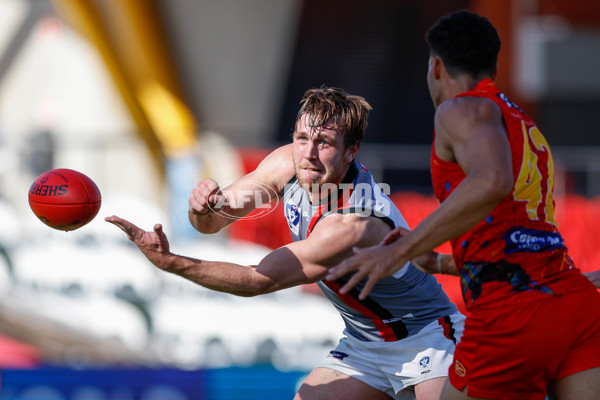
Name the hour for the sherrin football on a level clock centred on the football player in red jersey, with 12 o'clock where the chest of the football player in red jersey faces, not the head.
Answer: The sherrin football is roughly at 11 o'clock from the football player in red jersey.

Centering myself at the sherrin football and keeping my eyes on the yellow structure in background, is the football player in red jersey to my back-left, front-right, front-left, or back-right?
back-right

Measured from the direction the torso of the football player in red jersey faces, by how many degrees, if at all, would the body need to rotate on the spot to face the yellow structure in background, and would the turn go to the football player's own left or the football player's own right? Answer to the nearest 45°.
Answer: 0° — they already face it

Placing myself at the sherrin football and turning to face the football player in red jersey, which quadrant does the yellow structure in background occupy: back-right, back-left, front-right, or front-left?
back-left

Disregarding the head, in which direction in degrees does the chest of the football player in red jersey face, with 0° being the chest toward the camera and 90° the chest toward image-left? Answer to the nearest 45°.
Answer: approximately 135°
